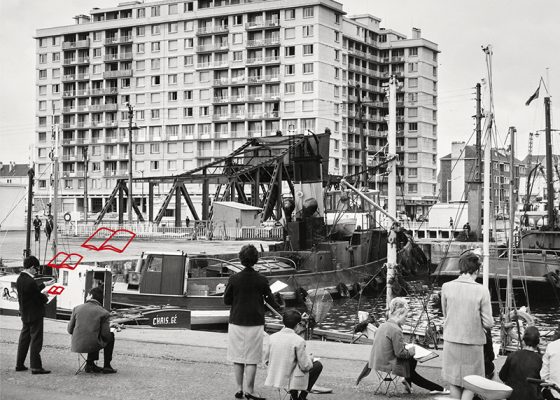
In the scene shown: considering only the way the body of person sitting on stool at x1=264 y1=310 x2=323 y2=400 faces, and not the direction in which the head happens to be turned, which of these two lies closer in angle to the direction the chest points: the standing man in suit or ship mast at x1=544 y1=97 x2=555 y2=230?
the ship mast

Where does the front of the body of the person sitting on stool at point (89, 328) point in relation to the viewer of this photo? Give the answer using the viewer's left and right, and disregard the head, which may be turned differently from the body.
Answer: facing away from the viewer and to the right of the viewer

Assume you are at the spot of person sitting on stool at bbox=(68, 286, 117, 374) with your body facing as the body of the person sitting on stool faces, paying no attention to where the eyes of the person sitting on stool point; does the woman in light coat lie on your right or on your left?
on your right

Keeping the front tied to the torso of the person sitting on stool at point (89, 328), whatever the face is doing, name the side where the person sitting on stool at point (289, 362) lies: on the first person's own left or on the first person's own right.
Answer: on the first person's own right

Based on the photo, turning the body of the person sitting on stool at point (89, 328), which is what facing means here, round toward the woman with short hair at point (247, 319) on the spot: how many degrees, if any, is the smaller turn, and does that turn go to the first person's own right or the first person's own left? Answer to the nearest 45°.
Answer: approximately 90° to the first person's own right

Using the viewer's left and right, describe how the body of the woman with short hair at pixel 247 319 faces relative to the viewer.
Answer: facing away from the viewer

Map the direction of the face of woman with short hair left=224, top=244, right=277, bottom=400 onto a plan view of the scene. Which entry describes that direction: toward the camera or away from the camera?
away from the camera

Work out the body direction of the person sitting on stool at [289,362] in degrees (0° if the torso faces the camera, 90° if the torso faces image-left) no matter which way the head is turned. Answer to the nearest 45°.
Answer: approximately 225°

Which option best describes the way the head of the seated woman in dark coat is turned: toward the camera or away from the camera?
away from the camera

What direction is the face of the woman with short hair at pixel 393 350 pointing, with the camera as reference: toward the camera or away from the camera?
away from the camera

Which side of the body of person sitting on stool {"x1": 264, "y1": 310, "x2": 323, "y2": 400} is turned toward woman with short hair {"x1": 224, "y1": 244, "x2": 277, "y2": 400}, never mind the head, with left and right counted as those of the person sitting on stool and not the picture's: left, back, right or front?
left

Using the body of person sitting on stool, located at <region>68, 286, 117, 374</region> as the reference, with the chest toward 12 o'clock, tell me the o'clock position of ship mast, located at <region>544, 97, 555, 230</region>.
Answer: The ship mast is roughly at 12 o'clock from the person sitting on stool.

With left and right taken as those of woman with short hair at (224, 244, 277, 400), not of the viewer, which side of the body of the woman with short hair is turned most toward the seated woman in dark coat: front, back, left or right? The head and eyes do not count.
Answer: right

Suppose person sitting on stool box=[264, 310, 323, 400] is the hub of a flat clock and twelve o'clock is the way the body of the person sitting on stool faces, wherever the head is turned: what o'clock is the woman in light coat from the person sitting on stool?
The woman in light coat is roughly at 2 o'clock from the person sitting on stool.
